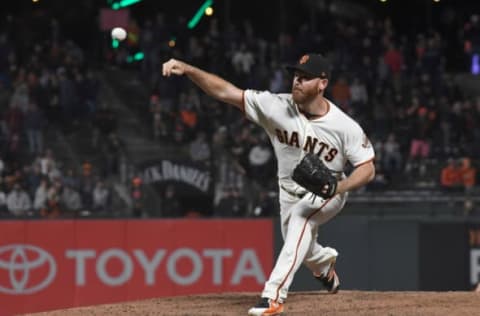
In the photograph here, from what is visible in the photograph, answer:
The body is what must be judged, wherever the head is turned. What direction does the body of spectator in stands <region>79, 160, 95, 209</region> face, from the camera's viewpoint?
toward the camera

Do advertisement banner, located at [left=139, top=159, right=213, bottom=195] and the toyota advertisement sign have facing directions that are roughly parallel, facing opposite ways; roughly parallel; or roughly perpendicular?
roughly parallel

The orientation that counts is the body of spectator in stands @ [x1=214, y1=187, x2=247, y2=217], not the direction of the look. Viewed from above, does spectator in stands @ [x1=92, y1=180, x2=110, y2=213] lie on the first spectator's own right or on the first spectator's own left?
on the first spectator's own right

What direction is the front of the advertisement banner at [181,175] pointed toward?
toward the camera

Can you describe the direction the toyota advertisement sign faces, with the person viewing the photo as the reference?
facing the viewer

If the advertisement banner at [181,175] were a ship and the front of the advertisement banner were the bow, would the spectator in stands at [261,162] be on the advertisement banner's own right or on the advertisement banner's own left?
on the advertisement banner's own left

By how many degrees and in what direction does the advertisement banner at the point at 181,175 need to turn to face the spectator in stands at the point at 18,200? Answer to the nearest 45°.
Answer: approximately 90° to its right

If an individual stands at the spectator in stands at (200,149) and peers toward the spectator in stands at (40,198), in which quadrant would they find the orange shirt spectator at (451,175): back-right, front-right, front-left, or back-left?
back-left

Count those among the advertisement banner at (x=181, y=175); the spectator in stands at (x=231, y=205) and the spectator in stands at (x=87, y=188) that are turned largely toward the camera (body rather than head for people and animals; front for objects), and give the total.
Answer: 3

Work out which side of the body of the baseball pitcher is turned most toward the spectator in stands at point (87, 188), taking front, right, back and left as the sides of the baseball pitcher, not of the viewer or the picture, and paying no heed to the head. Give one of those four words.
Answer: back

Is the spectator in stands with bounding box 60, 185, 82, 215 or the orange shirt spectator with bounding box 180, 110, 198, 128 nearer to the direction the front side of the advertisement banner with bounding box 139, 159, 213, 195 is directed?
the spectator in stands

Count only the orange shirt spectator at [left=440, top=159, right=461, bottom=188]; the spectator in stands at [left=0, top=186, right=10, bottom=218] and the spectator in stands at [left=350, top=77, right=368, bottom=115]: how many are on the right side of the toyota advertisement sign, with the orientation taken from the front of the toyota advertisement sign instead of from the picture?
1

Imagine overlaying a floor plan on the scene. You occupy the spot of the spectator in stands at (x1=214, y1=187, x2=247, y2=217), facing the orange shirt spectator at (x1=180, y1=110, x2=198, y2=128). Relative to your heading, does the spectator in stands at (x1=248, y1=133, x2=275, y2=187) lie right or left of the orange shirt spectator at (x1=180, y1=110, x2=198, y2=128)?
right

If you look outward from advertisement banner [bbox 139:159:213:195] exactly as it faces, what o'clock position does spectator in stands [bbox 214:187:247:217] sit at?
The spectator in stands is roughly at 10 o'clock from the advertisement banner.

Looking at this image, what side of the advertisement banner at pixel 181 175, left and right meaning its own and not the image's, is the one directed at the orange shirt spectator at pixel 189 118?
back
